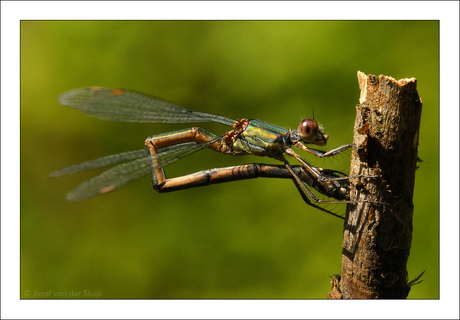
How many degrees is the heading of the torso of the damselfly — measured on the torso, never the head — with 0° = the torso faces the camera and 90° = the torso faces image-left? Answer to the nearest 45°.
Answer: approximately 270°
